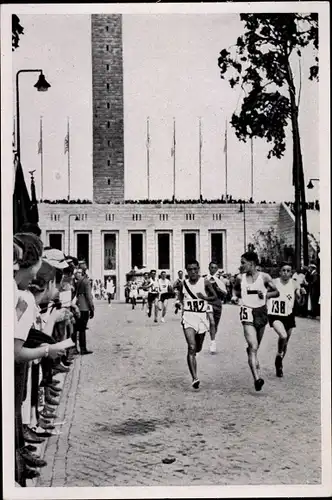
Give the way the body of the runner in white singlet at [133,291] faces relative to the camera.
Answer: toward the camera

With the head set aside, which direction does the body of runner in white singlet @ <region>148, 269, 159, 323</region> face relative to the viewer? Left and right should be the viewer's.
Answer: facing the viewer
